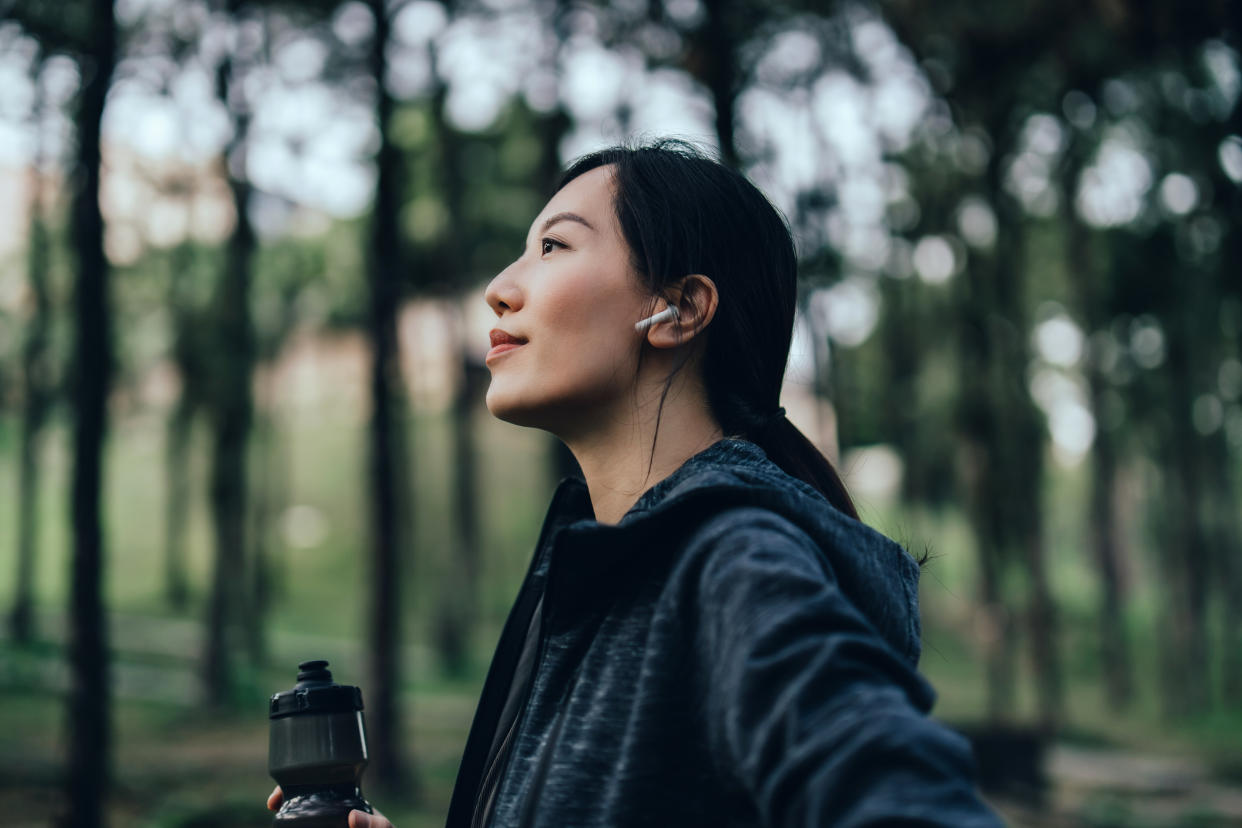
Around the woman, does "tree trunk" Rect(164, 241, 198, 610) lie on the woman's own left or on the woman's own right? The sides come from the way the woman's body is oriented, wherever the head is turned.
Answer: on the woman's own right

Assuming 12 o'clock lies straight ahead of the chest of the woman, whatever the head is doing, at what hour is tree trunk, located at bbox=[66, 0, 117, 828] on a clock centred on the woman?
The tree trunk is roughly at 2 o'clock from the woman.

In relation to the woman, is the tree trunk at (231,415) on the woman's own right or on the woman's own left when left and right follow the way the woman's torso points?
on the woman's own right

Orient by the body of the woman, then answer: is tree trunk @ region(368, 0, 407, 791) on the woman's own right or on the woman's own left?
on the woman's own right

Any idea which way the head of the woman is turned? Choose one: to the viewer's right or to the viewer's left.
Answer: to the viewer's left

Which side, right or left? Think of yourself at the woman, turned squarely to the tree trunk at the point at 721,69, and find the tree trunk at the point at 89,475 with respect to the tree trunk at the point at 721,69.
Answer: left

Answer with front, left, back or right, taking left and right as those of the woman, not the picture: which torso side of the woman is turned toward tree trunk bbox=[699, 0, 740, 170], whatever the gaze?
right

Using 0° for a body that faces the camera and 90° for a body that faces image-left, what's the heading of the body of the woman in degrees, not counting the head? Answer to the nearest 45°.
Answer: approximately 90°
